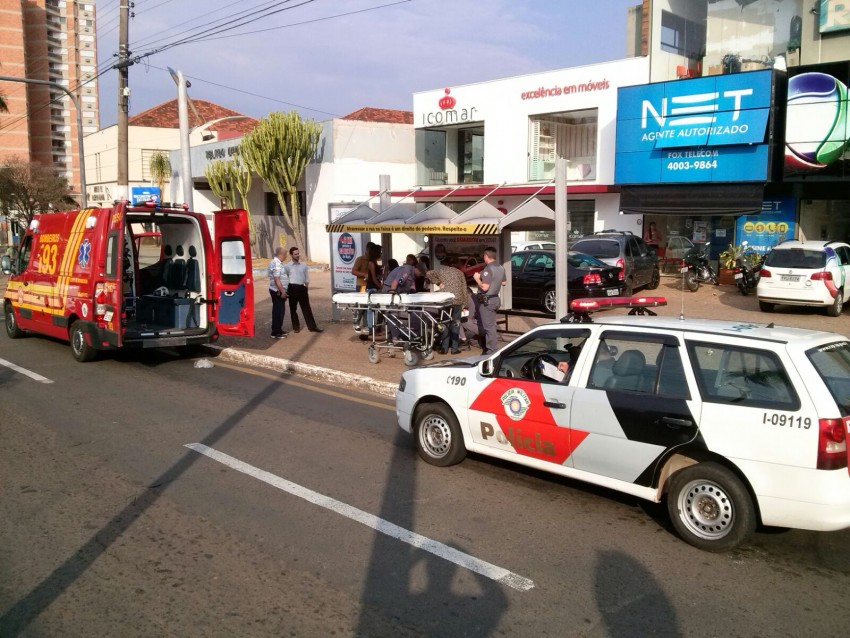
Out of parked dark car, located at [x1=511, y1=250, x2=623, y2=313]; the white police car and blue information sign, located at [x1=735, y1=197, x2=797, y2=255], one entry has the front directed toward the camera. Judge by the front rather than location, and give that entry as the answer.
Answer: the blue information sign

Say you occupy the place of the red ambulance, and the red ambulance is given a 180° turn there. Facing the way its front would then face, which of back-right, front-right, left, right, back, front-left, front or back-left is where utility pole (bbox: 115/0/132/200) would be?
back-left

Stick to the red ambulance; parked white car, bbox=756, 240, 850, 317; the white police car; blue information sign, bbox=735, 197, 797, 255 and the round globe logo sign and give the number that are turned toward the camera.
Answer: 2

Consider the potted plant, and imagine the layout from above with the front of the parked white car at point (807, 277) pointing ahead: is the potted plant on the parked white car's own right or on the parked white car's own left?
on the parked white car's own left

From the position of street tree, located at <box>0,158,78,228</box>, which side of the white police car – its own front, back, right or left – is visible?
front

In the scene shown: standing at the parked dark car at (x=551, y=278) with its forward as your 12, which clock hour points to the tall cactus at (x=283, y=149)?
The tall cactus is roughly at 12 o'clock from the parked dark car.

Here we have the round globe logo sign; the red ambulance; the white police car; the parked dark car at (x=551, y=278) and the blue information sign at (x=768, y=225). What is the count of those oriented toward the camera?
2

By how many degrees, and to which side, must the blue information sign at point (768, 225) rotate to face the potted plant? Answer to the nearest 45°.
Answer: approximately 45° to its right

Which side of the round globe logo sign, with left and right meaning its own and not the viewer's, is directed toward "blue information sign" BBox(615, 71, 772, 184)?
right

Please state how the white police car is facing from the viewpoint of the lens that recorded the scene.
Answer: facing away from the viewer and to the left of the viewer

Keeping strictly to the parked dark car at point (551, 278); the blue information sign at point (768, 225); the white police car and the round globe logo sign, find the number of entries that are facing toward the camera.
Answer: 2

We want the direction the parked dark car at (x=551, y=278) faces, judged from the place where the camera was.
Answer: facing away from the viewer and to the left of the viewer

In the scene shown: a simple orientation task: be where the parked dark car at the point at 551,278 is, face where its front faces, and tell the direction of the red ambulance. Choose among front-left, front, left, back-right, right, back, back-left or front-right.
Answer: left

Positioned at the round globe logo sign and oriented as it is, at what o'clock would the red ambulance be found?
The red ambulance is roughly at 1 o'clock from the round globe logo sign.

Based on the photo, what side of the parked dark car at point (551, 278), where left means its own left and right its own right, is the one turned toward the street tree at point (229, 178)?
front
